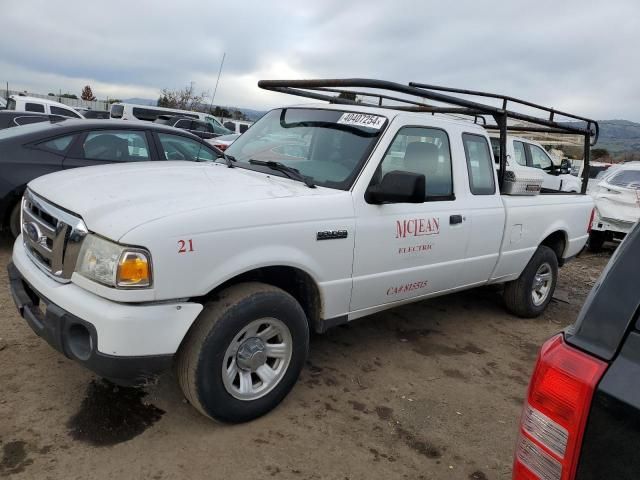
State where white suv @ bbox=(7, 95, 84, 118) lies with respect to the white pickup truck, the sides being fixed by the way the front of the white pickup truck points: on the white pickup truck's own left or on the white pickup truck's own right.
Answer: on the white pickup truck's own right

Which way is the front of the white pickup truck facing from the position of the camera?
facing the viewer and to the left of the viewer

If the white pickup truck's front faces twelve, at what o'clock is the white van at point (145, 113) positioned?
The white van is roughly at 4 o'clock from the white pickup truck.
